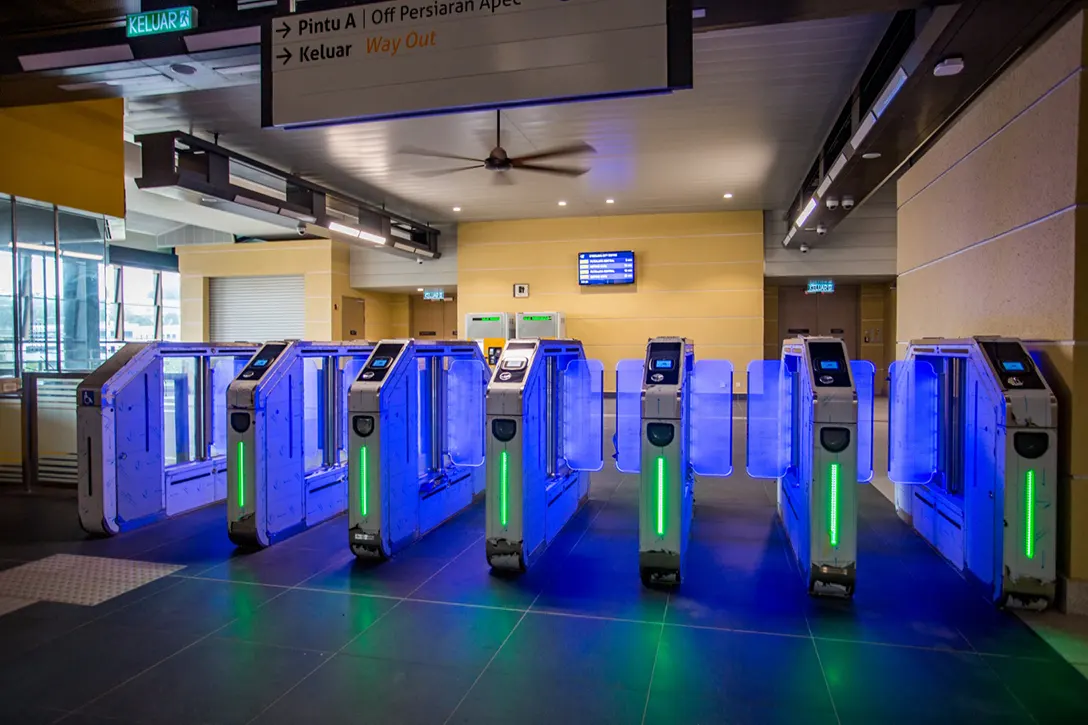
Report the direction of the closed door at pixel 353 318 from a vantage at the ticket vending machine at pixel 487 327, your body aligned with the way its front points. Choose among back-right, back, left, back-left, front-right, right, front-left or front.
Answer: back-right

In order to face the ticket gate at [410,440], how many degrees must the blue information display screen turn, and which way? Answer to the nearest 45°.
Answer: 0° — it already faces it

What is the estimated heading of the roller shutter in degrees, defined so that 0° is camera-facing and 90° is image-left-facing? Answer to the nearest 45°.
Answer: approximately 0°

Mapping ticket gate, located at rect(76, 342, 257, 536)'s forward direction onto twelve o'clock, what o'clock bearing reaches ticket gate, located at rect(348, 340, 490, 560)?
ticket gate, located at rect(348, 340, 490, 560) is roughly at 9 o'clock from ticket gate, located at rect(76, 342, 257, 536).

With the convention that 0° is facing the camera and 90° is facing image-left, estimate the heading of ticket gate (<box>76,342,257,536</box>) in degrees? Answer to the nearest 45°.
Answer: approximately 45°

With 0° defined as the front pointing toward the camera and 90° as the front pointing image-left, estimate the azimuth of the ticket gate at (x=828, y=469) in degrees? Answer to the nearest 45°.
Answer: approximately 0°
